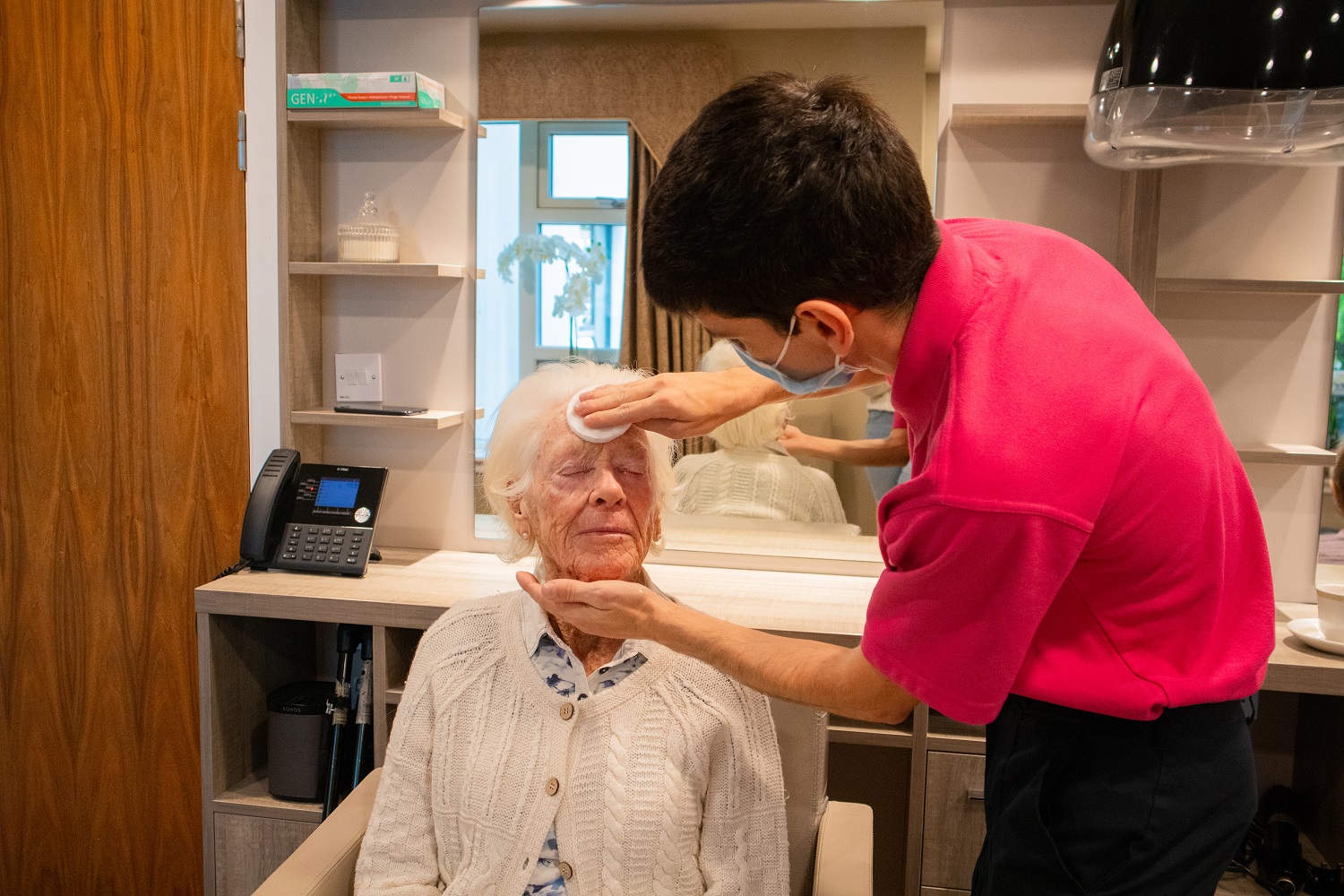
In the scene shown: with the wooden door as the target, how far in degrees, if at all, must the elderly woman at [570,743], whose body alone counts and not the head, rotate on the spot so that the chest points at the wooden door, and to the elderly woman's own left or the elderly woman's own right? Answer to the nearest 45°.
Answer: approximately 135° to the elderly woman's own right

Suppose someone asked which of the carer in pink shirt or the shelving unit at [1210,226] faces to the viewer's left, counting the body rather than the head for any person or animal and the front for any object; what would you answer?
the carer in pink shirt

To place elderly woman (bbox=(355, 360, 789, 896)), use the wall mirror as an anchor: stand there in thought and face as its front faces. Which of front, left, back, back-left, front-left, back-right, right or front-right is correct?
front

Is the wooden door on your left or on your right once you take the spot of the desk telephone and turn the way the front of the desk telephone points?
on your right

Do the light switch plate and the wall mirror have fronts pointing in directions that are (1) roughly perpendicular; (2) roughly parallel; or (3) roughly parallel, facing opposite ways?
roughly parallel

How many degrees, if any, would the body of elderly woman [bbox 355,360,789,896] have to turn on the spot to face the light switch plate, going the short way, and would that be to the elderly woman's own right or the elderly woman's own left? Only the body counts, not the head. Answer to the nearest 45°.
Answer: approximately 135° to the elderly woman's own right

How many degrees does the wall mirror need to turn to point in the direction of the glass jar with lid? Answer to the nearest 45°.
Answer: approximately 90° to its right

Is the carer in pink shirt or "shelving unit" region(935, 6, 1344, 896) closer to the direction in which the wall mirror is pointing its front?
the carer in pink shirt

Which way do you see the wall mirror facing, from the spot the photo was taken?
facing the viewer

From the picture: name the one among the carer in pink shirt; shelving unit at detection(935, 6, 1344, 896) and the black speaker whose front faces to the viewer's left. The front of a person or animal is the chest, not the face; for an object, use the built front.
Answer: the carer in pink shirt

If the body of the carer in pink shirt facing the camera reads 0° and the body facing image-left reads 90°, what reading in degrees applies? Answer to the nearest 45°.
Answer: approximately 90°

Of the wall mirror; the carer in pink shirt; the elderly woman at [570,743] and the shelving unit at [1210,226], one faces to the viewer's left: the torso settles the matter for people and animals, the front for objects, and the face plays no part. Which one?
the carer in pink shirt

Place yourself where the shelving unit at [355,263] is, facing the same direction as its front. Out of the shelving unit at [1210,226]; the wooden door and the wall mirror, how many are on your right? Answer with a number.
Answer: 1

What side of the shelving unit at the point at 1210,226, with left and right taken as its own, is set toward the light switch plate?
right

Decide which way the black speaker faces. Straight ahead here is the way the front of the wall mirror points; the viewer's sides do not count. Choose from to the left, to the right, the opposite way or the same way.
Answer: the same way

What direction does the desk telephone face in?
toward the camera

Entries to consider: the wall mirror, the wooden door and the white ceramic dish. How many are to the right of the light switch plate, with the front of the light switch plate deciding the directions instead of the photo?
1

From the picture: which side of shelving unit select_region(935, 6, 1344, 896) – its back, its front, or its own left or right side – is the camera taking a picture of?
front
